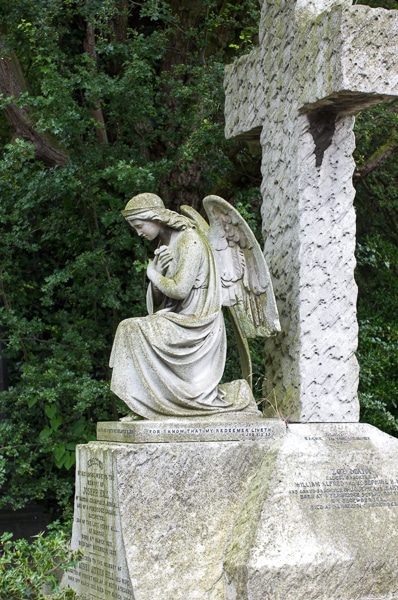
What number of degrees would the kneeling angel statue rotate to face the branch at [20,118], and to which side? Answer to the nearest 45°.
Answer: approximately 45° to its right

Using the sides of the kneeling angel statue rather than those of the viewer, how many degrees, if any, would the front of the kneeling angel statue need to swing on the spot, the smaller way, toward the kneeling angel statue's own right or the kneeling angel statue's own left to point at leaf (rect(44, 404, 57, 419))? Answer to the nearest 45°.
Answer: approximately 45° to the kneeling angel statue's own right

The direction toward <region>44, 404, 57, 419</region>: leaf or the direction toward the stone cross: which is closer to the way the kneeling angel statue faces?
the leaf

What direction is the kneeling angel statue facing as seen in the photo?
to the viewer's left

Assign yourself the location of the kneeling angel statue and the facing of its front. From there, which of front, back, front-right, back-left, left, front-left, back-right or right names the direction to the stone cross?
back
